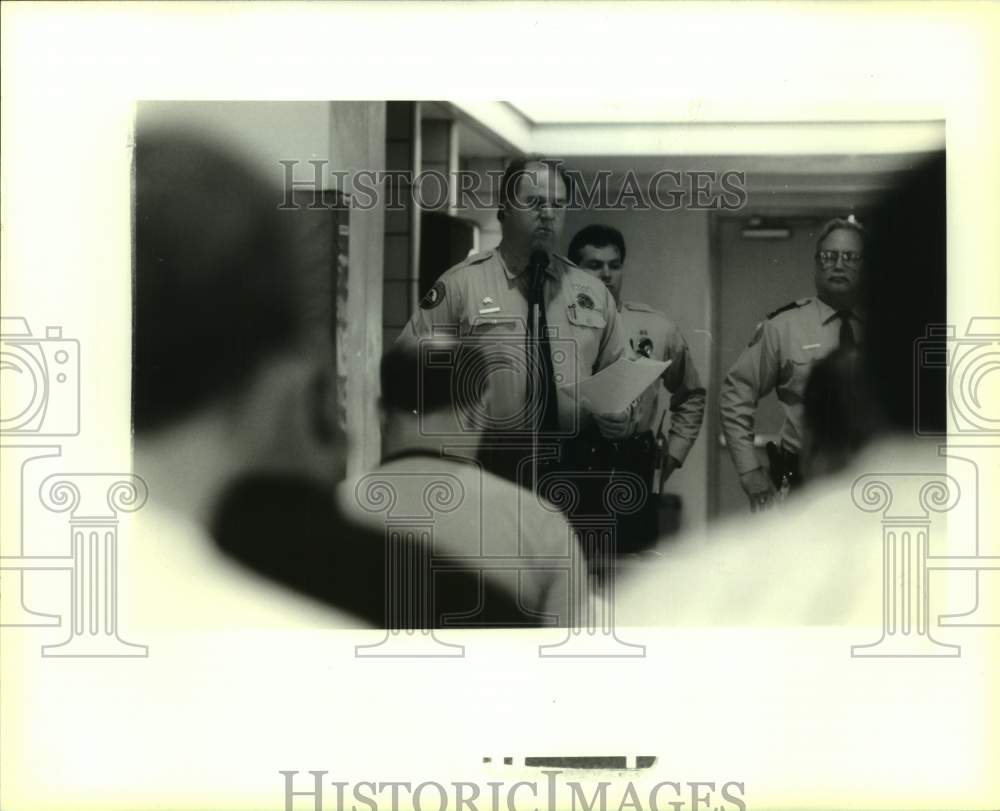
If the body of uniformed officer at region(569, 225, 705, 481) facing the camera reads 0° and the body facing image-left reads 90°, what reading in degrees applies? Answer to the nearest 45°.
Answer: approximately 0°

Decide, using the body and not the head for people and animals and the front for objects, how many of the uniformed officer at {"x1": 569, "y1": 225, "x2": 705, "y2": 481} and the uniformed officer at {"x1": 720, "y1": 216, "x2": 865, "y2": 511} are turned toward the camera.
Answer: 2

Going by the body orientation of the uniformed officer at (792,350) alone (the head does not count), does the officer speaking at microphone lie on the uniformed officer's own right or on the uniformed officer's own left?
on the uniformed officer's own right

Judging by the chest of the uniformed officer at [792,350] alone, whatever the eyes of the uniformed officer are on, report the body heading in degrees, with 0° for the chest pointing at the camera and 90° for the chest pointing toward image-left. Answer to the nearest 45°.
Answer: approximately 0°
